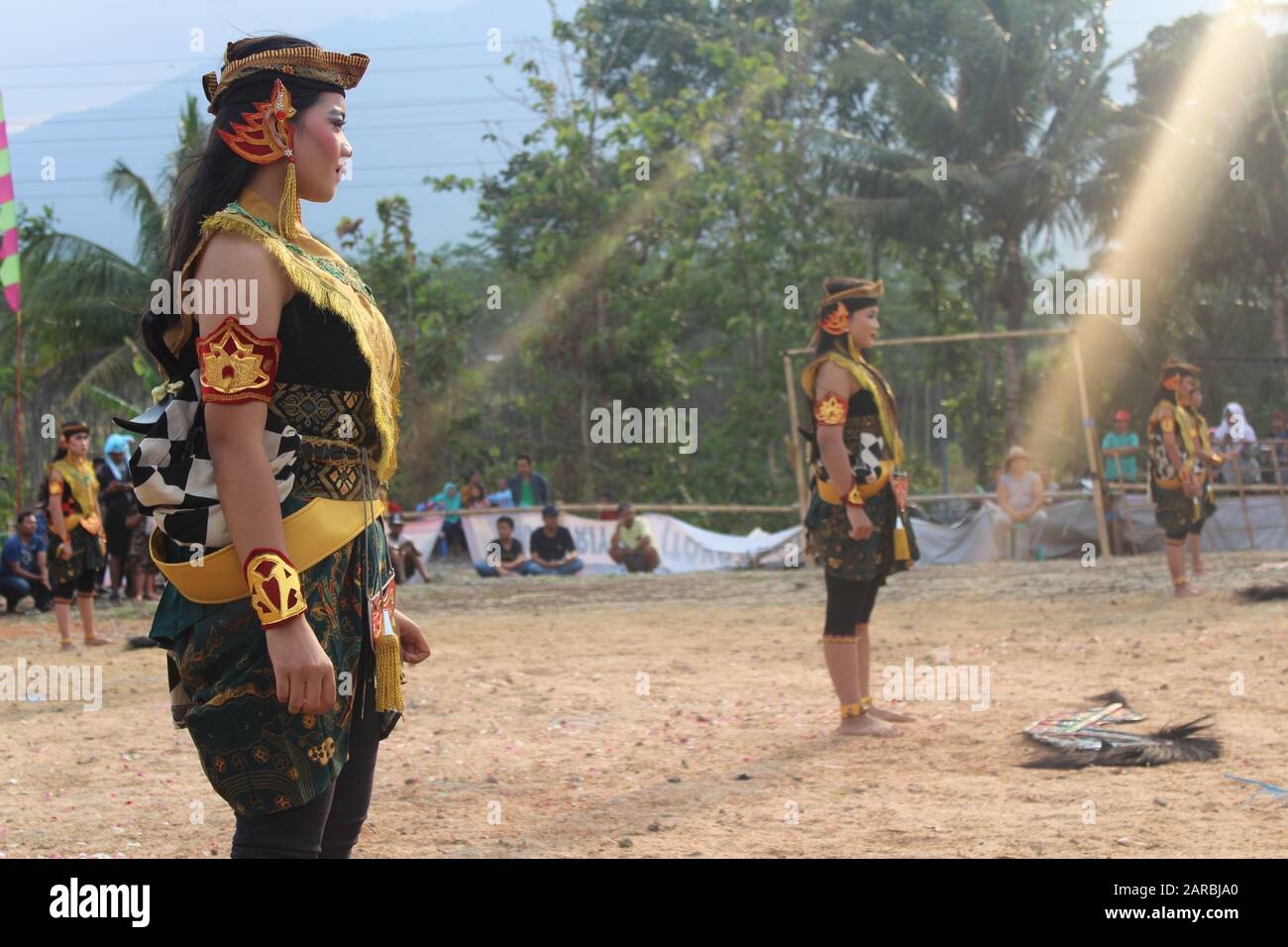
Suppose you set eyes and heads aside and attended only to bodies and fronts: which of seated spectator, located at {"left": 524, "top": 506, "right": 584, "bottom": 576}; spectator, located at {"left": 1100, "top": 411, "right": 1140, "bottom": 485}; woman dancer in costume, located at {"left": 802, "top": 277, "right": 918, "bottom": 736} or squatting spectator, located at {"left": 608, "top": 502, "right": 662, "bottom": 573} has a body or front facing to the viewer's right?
the woman dancer in costume

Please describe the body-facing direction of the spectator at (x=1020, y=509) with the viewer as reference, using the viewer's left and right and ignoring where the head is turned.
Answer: facing the viewer

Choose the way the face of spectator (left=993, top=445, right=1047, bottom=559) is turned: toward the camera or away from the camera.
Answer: toward the camera

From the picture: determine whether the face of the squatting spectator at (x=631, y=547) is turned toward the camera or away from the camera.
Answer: toward the camera

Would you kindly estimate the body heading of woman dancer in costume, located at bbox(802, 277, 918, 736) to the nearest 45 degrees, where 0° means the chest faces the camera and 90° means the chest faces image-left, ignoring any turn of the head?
approximately 270°

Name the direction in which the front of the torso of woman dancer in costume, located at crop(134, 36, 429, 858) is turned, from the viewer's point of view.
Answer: to the viewer's right

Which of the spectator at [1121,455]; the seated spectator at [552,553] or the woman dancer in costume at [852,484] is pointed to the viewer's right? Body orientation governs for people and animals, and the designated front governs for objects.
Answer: the woman dancer in costume

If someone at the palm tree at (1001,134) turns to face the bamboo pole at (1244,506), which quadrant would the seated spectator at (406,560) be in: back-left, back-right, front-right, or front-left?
front-right

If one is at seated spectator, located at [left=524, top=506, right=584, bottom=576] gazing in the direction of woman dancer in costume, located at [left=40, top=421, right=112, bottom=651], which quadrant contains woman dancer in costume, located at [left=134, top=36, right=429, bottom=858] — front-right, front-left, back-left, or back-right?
front-left

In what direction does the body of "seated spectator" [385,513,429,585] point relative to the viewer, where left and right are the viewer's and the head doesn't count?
facing the viewer and to the right of the viewer

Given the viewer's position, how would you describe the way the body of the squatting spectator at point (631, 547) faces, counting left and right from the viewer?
facing the viewer

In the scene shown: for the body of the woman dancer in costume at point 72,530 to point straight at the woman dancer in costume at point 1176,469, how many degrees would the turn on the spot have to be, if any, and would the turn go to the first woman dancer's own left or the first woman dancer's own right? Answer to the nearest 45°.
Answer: approximately 45° to the first woman dancer's own left

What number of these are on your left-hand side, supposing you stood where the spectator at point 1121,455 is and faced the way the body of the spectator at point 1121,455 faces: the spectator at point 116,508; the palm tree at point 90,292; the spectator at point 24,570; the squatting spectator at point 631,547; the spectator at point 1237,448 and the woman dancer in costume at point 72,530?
1

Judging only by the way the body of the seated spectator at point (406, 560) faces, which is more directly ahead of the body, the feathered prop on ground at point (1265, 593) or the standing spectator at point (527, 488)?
the feathered prop on ground
